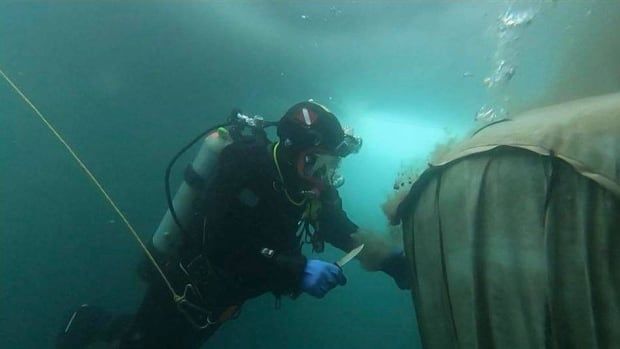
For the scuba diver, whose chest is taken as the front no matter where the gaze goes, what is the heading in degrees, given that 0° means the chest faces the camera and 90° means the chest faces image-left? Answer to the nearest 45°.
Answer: approximately 270°

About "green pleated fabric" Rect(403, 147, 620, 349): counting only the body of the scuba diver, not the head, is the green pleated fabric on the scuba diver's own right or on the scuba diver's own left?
on the scuba diver's own right
